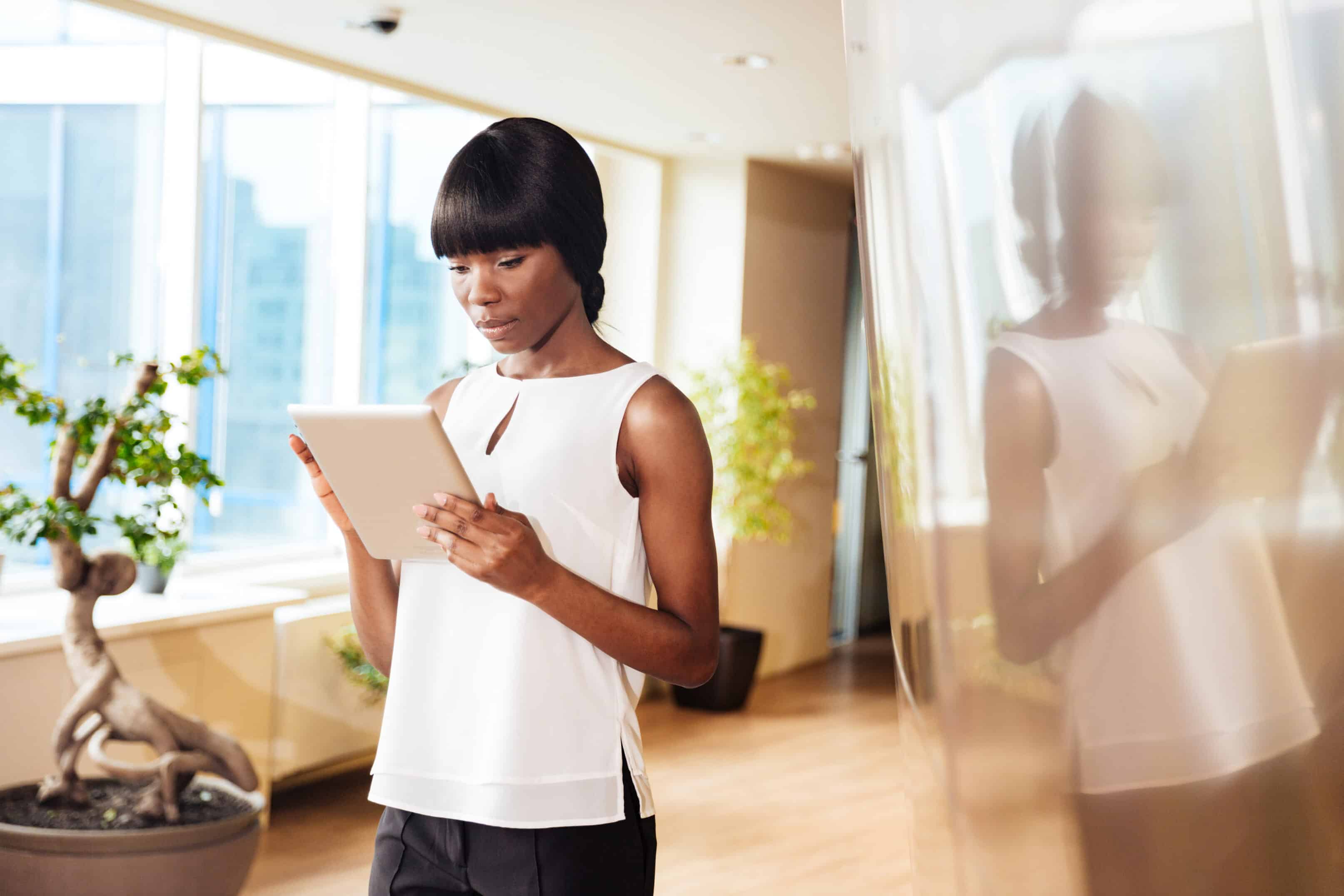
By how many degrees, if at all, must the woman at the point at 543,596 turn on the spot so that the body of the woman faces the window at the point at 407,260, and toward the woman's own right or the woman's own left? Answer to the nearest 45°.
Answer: approximately 135° to the woman's own right

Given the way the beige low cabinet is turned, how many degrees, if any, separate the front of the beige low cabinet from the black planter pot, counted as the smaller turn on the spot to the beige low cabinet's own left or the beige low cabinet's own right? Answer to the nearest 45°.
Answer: approximately 90° to the beige low cabinet's own left

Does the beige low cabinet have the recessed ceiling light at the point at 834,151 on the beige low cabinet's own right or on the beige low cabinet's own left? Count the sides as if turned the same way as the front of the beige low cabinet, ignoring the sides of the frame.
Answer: on the beige low cabinet's own left

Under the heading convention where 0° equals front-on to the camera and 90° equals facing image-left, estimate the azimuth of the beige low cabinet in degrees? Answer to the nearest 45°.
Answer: approximately 315°

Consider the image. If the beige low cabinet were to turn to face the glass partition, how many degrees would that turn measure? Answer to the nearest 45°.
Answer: approximately 45° to its right

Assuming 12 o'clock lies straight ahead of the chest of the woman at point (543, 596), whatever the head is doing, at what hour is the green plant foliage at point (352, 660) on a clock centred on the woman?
The green plant foliage is roughly at 4 o'clock from the woman.

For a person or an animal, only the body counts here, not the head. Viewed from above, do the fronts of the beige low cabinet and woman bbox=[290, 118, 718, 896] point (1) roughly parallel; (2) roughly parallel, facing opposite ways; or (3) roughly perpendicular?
roughly perpendicular

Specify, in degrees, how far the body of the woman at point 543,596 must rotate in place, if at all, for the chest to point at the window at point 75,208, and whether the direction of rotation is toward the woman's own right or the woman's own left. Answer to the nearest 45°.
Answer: approximately 90° to the woman's own right

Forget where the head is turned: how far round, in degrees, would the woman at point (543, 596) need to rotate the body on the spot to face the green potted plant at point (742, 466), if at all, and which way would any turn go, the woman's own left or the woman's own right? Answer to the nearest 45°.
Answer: approximately 135° to the woman's own right

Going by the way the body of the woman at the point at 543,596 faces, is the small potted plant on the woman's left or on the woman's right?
on the woman's right
